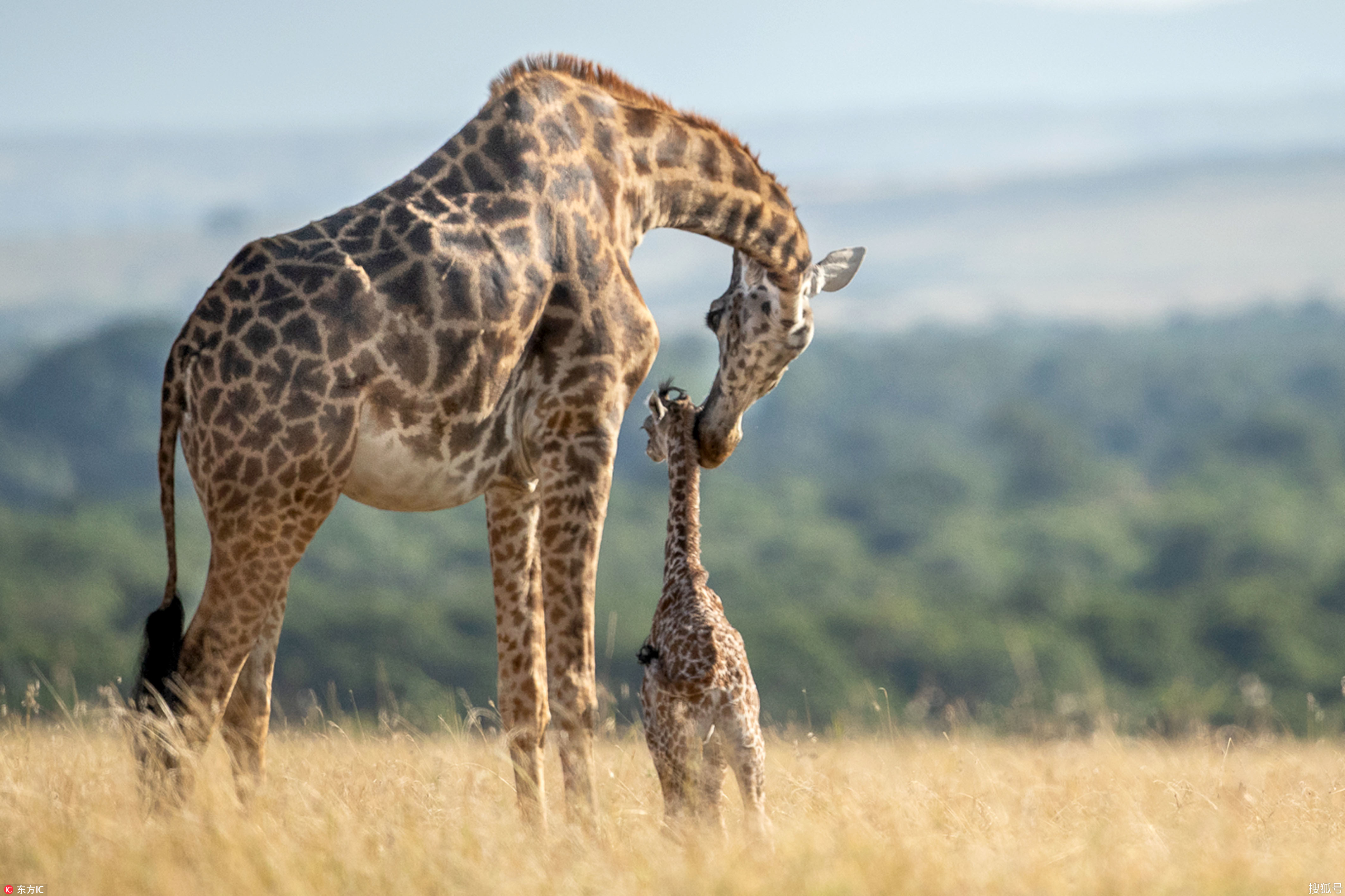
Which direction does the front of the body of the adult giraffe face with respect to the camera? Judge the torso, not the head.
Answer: to the viewer's right
